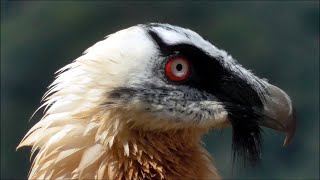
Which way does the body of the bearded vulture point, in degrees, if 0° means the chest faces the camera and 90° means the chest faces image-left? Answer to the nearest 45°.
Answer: approximately 270°
